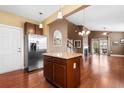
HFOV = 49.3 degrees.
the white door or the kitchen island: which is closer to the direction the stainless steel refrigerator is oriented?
the kitchen island

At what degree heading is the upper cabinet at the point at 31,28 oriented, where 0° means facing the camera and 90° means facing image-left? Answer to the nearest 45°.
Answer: approximately 315°

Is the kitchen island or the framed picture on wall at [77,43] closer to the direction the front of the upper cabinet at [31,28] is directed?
the kitchen island

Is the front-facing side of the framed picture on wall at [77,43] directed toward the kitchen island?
yes

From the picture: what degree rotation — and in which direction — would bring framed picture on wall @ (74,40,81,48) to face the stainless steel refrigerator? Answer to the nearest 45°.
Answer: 0° — it already faces it

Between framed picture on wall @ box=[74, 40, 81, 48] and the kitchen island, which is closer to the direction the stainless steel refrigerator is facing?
the kitchen island
